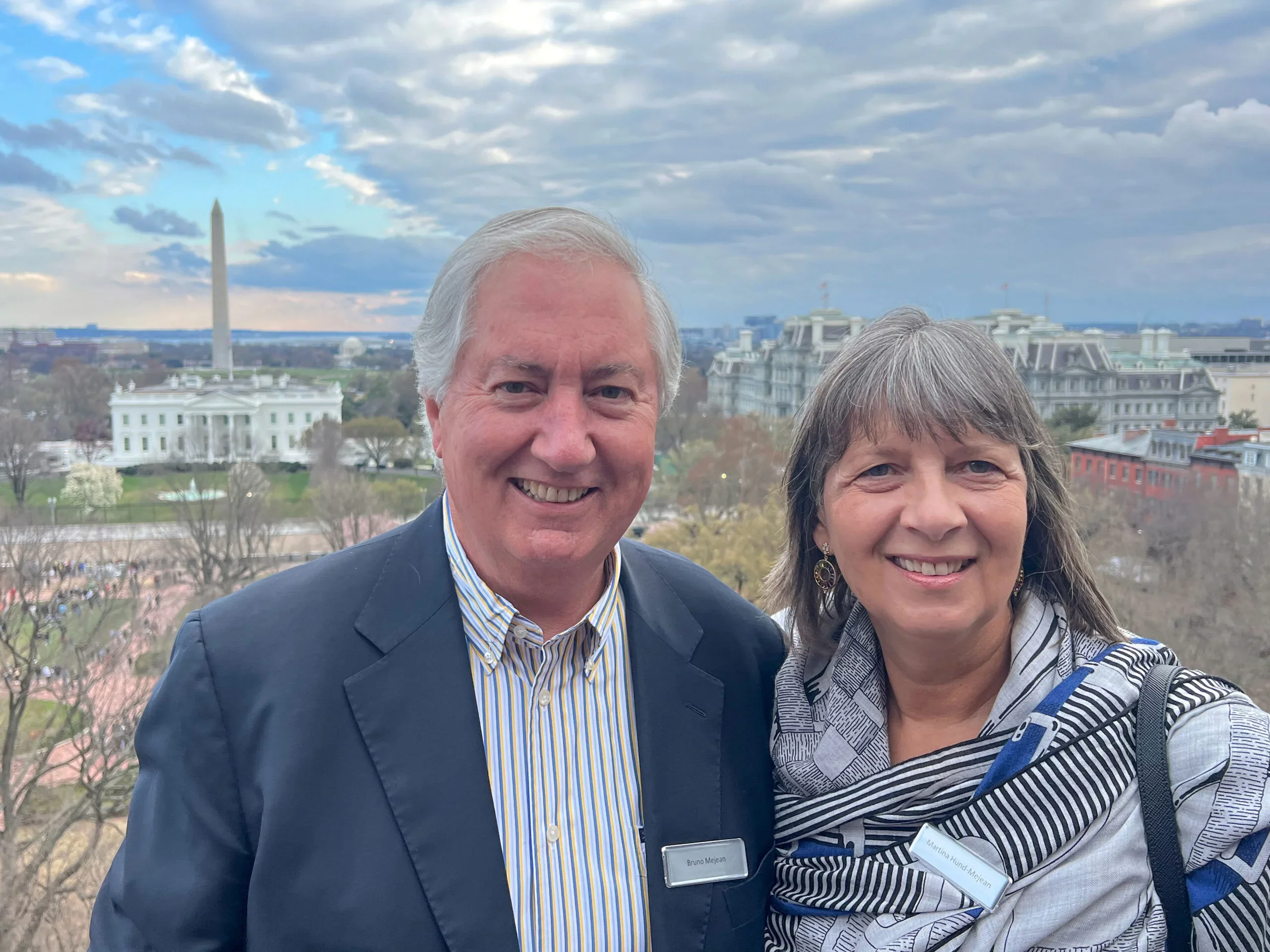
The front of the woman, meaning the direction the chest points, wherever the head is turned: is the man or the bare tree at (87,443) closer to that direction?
the man

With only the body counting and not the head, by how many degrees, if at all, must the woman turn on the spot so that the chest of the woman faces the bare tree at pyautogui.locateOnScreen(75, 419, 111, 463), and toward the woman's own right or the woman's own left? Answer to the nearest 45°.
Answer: approximately 135° to the woman's own right

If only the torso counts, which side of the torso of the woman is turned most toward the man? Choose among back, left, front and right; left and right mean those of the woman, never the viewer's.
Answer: right

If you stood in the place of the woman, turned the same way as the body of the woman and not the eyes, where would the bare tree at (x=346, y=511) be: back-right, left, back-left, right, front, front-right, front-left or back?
back-right

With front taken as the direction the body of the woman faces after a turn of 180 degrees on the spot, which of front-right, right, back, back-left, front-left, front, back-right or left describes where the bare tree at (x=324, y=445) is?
front-left

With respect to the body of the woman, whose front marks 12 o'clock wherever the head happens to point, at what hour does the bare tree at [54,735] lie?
The bare tree is roughly at 4 o'clock from the woman.

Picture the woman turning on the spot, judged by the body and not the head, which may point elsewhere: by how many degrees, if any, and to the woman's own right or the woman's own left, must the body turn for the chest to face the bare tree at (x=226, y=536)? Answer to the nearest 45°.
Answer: approximately 135° to the woman's own right

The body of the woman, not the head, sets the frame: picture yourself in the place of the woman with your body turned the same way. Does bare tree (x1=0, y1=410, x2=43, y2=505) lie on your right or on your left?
on your right

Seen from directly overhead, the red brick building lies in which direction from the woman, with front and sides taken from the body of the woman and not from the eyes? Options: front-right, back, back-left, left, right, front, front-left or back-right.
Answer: back

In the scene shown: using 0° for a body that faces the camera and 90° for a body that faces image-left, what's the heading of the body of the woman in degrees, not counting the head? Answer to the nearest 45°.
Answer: approximately 0°

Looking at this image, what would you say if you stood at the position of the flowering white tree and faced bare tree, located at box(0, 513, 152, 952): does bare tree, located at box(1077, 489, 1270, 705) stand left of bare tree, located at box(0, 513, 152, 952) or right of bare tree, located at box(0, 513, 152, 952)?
left

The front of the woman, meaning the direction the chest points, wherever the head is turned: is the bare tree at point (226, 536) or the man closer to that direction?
the man

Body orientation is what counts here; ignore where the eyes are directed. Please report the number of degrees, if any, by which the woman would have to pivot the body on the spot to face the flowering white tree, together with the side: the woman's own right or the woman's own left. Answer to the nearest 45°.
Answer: approximately 135° to the woman's own right
